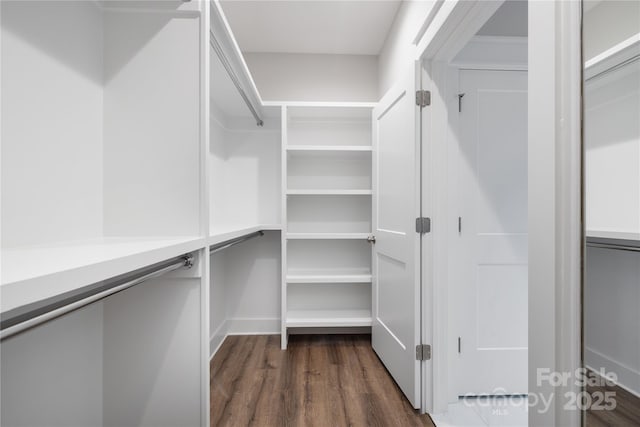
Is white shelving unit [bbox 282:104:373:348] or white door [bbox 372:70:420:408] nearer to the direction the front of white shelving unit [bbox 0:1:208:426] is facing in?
the white door

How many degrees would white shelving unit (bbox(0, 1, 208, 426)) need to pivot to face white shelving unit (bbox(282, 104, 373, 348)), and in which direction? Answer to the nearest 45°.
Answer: approximately 90° to its left

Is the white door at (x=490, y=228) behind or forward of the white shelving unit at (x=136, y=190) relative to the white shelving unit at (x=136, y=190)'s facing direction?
forward

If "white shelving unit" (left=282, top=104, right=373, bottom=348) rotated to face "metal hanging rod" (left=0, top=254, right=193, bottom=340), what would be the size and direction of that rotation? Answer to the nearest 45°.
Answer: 0° — it already faces it

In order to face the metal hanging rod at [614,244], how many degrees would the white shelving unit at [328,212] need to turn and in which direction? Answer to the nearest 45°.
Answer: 0° — it already faces it

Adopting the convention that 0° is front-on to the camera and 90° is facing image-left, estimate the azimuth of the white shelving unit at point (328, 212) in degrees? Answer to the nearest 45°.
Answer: approximately 0°

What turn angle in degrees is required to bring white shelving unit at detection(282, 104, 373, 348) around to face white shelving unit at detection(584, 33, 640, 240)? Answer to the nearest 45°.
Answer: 0° — it already faces it

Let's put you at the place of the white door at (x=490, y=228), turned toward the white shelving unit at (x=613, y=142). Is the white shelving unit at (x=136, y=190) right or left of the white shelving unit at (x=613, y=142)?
right

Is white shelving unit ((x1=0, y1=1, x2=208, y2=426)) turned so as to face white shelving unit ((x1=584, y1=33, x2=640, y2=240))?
yes

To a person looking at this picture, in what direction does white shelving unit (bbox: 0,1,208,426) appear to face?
facing the viewer and to the right of the viewer

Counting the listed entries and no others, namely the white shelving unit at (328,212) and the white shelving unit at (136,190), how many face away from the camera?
0

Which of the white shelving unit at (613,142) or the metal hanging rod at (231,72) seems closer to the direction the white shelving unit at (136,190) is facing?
the white shelving unit

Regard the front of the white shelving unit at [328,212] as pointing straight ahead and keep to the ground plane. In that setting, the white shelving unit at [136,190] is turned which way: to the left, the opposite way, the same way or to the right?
to the left

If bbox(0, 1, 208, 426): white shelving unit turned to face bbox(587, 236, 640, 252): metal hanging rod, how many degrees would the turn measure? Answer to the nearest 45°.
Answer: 0° — it already faces it

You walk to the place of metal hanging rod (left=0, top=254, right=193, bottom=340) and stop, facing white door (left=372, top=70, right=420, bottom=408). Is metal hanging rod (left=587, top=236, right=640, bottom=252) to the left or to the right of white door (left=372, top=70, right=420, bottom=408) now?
right
